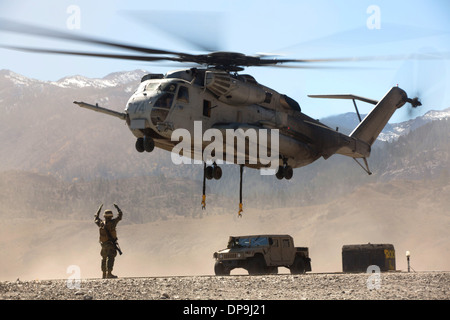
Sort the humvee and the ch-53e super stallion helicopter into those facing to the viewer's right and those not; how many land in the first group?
0

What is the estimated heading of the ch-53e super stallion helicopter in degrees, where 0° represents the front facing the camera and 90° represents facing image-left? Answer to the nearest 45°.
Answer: approximately 45°

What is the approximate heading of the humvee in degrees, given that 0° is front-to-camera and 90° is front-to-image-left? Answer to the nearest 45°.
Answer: approximately 45°
